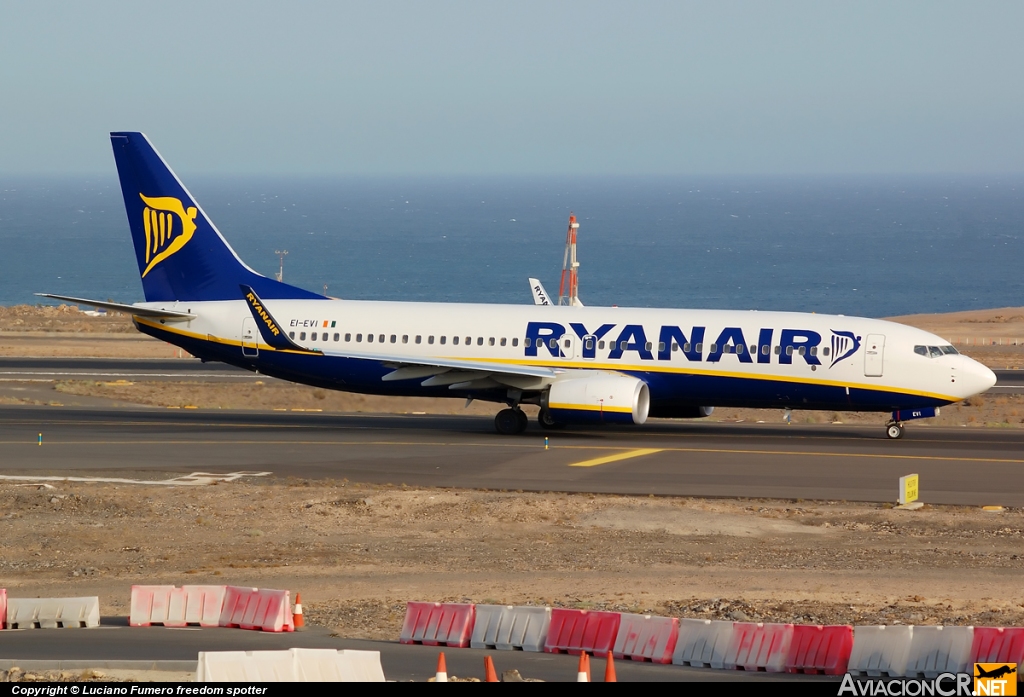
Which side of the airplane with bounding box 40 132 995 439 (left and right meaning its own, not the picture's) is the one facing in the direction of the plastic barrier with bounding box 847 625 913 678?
right

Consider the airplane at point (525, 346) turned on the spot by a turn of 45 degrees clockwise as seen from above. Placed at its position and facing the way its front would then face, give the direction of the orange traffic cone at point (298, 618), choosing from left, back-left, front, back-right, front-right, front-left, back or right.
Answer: front-right

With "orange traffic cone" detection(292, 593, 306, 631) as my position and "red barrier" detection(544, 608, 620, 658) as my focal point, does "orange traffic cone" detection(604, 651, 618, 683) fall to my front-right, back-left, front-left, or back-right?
front-right

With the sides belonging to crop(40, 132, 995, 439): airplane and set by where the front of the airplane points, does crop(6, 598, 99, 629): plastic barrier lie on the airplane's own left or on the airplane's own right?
on the airplane's own right

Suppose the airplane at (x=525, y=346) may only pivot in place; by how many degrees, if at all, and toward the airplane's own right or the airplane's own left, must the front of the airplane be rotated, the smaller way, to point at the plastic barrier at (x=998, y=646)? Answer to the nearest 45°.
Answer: approximately 90° to the airplane's own right

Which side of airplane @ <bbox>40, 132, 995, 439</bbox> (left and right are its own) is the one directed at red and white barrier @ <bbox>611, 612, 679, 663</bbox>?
right

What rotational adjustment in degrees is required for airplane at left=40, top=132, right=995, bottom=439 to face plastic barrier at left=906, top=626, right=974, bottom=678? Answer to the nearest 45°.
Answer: approximately 90° to its right

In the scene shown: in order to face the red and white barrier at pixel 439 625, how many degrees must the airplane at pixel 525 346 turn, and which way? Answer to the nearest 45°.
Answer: approximately 90° to its right

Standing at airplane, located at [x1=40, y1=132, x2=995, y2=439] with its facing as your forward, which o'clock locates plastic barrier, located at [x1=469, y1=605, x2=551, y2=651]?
The plastic barrier is roughly at 3 o'clock from the airplane.

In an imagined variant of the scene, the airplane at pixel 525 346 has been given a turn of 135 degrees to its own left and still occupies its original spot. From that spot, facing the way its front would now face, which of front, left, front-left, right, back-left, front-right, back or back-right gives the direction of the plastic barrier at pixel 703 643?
back-left

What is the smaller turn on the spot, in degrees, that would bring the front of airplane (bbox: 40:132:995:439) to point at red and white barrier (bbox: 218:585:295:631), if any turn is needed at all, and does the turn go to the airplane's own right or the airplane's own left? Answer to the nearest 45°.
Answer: approximately 90° to the airplane's own right

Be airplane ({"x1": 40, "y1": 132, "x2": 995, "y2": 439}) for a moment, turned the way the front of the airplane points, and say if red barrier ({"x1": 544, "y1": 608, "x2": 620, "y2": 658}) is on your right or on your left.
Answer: on your right

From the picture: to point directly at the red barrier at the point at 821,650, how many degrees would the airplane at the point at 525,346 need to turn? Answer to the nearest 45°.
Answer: approximately 90° to its right

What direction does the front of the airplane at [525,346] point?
to the viewer's right

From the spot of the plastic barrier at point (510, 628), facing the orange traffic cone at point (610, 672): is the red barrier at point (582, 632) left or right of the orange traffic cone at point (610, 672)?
left
